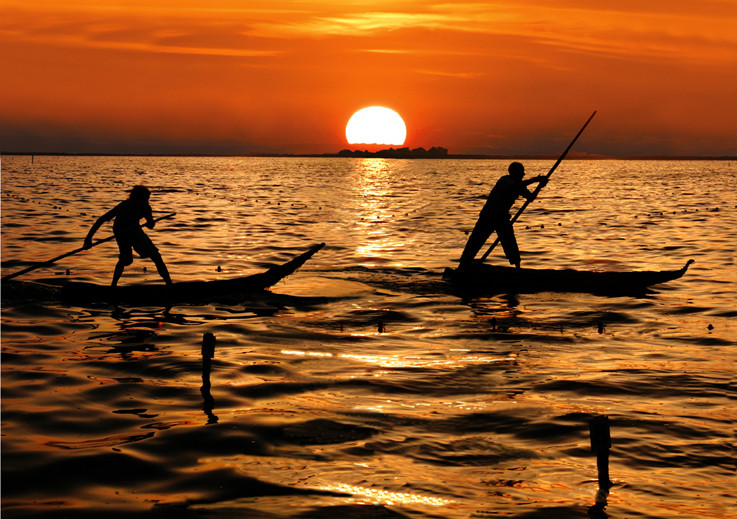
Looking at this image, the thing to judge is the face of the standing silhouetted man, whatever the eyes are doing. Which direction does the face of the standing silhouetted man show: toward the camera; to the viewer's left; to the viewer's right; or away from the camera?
to the viewer's right

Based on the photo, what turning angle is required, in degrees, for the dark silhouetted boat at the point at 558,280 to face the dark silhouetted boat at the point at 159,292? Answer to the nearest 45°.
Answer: approximately 135° to its right

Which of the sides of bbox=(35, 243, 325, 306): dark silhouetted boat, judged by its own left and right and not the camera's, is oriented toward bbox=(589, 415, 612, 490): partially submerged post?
right

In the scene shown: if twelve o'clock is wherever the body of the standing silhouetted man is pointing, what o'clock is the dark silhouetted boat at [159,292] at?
The dark silhouetted boat is roughly at 5 o'clock from the standing silhouetted man.

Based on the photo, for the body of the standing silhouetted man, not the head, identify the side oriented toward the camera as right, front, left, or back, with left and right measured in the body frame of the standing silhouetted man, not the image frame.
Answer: right

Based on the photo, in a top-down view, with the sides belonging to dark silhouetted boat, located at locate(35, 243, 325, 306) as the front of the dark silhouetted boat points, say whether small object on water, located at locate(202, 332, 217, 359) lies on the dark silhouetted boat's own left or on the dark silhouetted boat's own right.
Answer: on the dark silhouetted boat's own right

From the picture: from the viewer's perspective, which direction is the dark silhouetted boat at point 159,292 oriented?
to the viewer's right

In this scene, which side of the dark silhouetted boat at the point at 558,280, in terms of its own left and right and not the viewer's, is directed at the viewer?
right

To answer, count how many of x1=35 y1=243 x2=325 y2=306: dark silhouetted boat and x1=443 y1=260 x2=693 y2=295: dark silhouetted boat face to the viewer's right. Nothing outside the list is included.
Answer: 2

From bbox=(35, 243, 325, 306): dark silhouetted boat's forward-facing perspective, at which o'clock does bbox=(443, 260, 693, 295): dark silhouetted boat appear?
bbox=(443, 260, 693, 295): dark silhouetted boat is roughly at 12 o'clock from bbox=(35, 243, 325, 306): dark silhouetted boat.

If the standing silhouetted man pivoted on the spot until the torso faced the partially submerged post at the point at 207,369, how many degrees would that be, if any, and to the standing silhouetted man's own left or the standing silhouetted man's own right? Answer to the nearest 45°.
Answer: approximately 90° to the standing silhouetted man's own right

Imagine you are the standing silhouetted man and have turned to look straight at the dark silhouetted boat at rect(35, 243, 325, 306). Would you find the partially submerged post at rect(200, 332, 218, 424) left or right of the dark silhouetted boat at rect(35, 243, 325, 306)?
left
